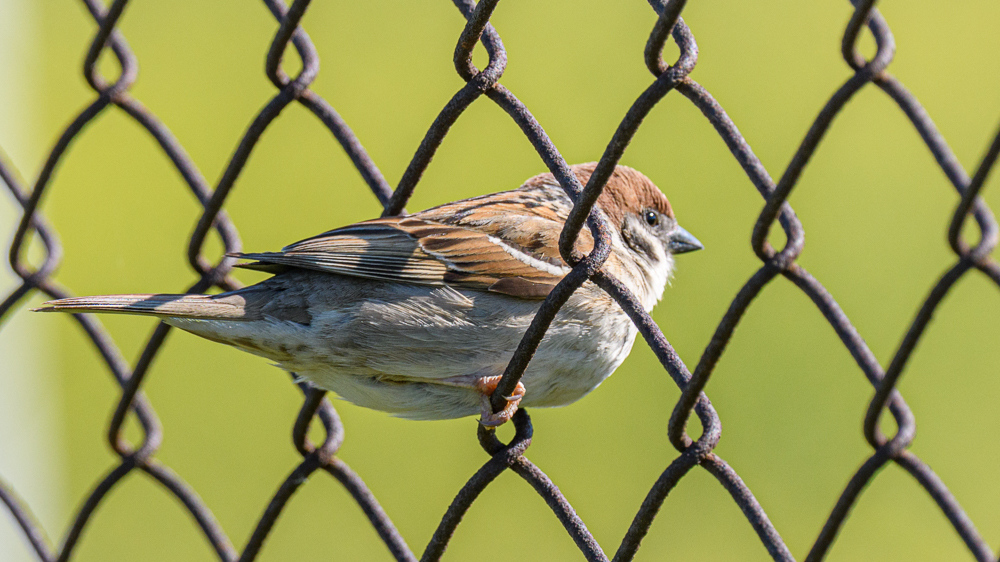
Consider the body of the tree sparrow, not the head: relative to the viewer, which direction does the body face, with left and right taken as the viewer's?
facing to the right of the viewer
